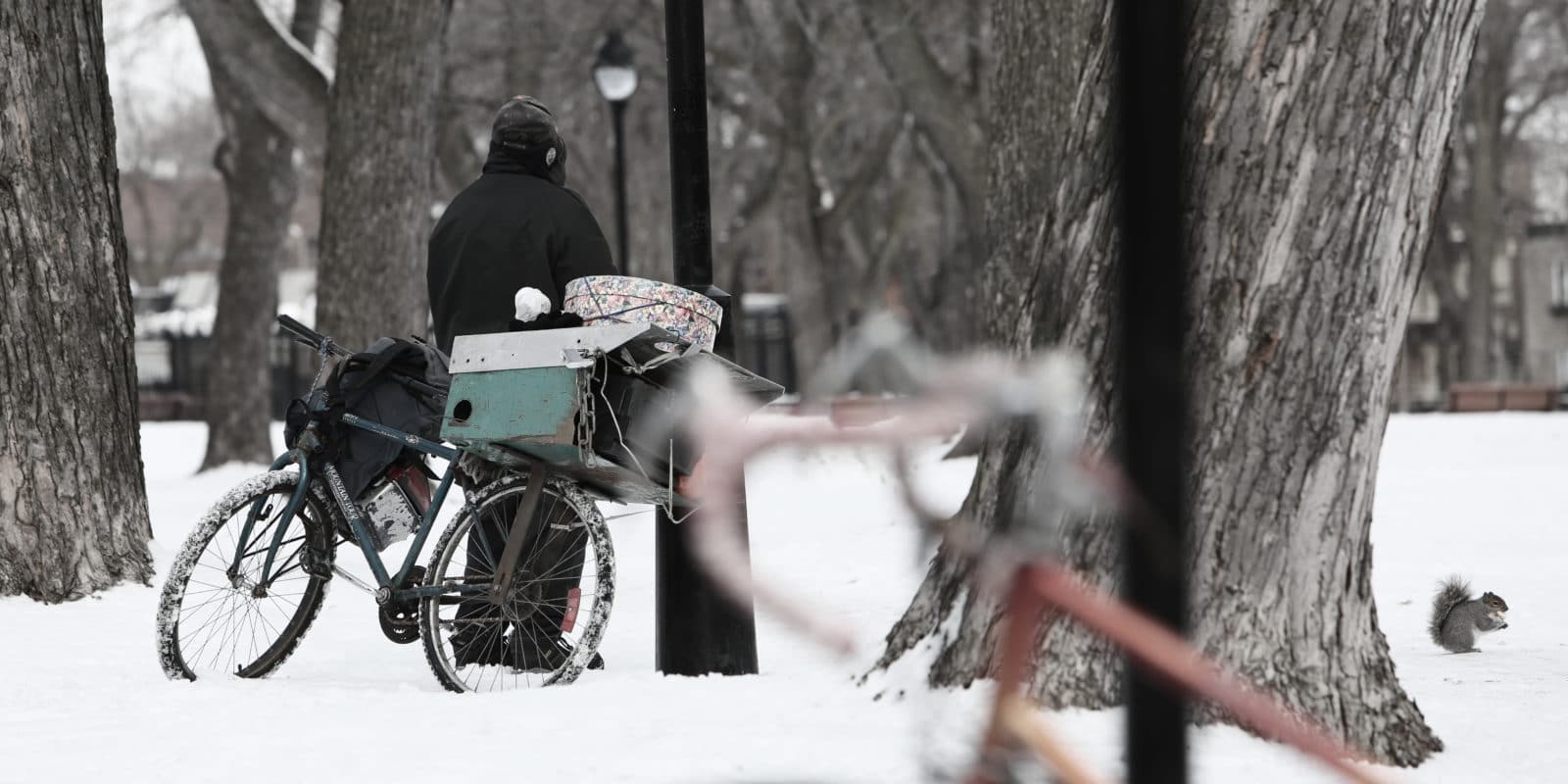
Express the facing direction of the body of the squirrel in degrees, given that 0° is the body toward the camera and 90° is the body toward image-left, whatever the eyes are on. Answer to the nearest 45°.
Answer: approximately 270°

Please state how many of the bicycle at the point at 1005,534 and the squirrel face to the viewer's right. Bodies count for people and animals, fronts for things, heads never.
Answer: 1

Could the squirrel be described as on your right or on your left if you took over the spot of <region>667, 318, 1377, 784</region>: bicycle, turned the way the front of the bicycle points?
on your right

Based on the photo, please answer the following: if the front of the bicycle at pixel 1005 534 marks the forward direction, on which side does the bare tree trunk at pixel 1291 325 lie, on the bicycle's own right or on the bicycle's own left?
on the bicycle's own right

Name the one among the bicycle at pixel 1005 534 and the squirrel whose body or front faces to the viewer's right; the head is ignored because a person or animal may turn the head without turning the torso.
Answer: the squirrel

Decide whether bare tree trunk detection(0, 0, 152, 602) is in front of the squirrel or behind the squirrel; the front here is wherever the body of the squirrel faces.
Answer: behind

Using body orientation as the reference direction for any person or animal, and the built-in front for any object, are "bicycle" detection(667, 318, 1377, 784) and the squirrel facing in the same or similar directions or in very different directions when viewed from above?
very different directions

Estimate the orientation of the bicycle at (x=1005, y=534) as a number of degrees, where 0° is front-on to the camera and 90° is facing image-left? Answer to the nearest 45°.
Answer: approximately 90°

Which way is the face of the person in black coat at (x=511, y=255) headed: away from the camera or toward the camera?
away from the camera
